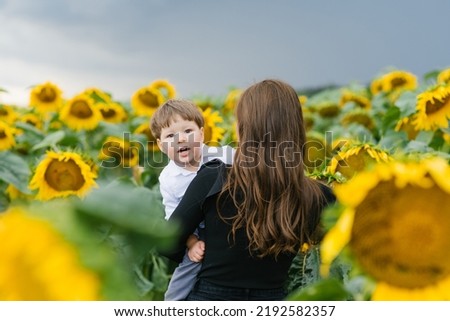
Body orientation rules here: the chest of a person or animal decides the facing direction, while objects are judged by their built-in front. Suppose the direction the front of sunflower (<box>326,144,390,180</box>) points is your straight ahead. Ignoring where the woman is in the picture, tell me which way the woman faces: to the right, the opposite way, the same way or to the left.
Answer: the opposite way

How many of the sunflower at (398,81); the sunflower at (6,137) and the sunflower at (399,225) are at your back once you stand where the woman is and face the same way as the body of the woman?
1

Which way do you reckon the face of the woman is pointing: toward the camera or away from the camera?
away from the camera

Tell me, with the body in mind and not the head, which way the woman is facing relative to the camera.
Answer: away from the camera

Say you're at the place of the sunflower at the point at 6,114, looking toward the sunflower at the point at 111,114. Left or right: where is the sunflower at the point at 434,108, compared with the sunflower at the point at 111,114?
right

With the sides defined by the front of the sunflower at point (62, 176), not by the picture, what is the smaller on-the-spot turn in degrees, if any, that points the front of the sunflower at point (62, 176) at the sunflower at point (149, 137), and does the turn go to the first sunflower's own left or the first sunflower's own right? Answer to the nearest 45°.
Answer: approximately 135° to the first sunflower's own left

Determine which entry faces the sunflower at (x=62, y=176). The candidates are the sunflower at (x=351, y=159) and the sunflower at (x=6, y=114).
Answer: the sunflower at (x=6, y=114)

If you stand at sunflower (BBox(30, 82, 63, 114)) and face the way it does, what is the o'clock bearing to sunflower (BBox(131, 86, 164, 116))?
sunflower (BBox(131, 86, 164, 116)) is roughly at 10 o'clock from sunflower (BBox(30, 82, 63, 114)).

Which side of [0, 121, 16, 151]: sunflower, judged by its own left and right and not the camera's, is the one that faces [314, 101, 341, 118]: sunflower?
left

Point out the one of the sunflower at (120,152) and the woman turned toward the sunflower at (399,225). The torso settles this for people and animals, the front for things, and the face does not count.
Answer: the sunflower at (120,152)
